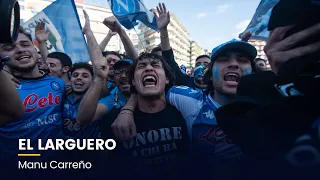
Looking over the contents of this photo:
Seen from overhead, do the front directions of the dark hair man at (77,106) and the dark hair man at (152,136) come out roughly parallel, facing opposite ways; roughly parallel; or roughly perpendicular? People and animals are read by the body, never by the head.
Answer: roughly parallel

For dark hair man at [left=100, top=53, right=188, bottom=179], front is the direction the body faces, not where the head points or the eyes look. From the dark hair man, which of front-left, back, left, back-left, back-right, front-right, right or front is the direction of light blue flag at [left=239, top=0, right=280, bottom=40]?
back-left

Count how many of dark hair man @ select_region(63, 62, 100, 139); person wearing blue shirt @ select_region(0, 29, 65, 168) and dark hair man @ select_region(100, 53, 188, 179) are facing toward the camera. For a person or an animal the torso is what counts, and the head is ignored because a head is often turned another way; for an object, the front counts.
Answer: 3

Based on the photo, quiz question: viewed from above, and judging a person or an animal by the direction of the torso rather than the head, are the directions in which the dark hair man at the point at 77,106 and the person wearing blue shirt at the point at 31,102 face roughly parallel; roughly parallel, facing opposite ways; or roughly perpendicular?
roughly parallel

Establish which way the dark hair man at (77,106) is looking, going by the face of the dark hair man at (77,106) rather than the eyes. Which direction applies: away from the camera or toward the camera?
toward the camera

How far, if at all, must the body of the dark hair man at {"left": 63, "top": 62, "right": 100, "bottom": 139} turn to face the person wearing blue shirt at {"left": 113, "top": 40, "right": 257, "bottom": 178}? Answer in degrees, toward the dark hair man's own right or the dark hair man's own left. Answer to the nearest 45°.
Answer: approximately 45° to the dark hair man's own left

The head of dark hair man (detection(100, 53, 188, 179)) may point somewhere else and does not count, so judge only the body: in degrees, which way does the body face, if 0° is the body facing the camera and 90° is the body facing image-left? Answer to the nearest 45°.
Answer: approximately 0°

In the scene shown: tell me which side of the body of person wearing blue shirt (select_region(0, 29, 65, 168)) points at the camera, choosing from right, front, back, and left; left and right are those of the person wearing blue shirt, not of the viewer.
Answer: front

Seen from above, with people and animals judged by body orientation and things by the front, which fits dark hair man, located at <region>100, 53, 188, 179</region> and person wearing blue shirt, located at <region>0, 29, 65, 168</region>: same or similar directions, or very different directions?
same or similar directions

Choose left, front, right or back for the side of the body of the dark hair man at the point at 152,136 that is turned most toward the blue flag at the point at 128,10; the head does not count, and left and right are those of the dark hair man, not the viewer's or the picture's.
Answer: back

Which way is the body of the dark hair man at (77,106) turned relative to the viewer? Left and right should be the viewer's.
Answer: facing the viewer

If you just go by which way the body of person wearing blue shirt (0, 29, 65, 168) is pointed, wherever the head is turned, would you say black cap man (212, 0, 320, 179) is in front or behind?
in front

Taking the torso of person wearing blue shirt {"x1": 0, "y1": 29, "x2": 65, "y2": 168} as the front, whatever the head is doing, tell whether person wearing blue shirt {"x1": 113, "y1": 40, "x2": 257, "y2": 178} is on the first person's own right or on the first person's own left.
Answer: on the first person's own left

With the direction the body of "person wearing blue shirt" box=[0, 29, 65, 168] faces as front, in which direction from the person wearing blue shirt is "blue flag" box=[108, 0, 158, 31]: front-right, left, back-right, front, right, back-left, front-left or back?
back-left
